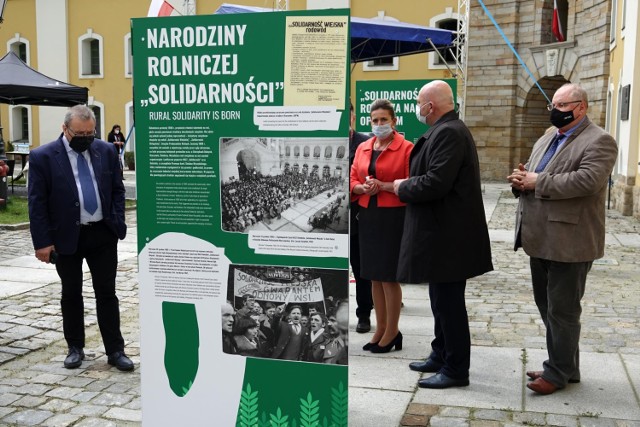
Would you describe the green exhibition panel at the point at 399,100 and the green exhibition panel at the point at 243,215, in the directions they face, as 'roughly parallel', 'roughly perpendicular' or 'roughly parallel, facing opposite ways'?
roughly parallel

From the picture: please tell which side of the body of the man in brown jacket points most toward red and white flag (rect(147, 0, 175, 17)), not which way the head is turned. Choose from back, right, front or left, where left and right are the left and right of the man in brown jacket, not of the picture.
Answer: right

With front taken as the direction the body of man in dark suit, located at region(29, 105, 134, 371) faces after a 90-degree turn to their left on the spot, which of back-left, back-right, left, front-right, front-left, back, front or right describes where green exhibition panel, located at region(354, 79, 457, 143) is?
front-left

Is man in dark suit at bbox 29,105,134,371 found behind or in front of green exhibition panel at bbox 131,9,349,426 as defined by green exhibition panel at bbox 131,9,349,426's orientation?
behind

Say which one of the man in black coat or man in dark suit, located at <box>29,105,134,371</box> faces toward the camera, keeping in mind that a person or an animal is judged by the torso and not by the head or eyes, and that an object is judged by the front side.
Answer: the man in dark suit

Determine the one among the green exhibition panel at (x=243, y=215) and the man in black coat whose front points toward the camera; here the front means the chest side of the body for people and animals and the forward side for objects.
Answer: the green exhibition panel

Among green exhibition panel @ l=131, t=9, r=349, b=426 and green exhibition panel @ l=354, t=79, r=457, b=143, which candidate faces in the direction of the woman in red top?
green exhibition panel @ l=354, t=79, r=457, b=143

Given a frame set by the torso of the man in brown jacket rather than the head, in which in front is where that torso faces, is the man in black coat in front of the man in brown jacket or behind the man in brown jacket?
in front

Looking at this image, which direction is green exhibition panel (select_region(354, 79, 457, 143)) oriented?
toward the camera

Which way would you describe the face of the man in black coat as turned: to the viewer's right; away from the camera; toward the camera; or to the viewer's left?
to the viewer's left

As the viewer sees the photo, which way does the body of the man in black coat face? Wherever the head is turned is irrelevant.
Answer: to the viewer's left

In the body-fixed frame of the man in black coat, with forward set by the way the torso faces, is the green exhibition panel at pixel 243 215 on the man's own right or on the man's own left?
on the man's own left

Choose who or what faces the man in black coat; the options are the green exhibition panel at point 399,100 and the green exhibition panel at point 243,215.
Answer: the green exhibition panel at point 399,100

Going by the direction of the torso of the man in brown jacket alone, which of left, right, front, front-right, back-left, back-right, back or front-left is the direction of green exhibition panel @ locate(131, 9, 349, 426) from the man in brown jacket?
front

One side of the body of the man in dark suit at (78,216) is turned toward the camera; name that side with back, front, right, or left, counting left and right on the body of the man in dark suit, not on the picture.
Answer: front
